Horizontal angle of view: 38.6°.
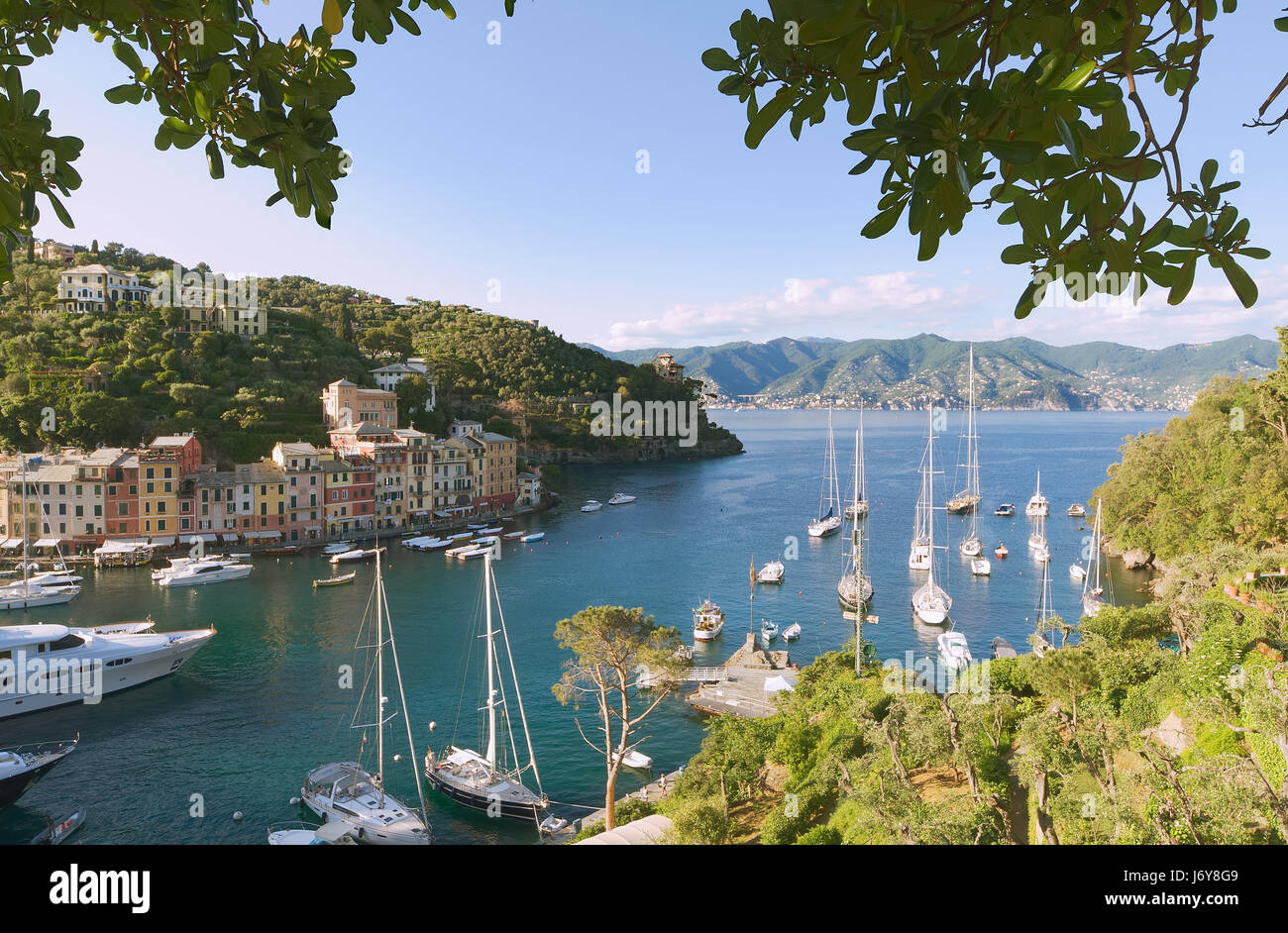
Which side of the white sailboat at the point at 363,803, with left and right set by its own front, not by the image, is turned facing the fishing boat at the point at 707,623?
left

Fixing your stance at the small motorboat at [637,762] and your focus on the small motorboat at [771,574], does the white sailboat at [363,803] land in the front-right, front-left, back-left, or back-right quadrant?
back-left

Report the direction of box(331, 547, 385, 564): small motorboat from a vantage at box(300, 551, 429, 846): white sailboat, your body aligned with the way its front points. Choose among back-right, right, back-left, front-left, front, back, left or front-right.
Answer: back-left

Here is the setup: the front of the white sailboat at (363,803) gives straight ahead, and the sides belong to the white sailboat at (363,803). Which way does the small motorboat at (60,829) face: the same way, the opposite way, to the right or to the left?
to the left

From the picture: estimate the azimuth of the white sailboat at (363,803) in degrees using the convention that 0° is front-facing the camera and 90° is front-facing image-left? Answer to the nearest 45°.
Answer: approximately 315°

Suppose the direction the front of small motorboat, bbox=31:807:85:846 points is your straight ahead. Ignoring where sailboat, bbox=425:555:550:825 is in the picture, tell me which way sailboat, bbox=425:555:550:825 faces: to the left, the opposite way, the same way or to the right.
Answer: to the right

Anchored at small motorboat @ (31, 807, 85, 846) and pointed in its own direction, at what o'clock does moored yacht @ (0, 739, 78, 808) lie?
The moored yacht is roughly at 10 o'clock from the small motorboat.
